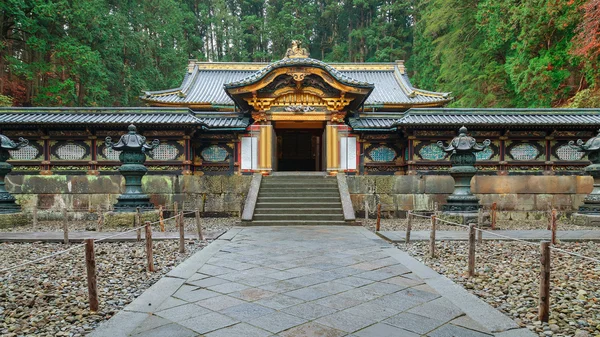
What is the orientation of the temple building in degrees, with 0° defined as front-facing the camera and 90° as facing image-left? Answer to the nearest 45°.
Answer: approximately 0°

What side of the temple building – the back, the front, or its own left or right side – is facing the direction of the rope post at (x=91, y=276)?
front

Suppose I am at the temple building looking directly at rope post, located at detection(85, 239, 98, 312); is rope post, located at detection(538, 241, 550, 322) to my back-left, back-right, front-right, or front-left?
front-left

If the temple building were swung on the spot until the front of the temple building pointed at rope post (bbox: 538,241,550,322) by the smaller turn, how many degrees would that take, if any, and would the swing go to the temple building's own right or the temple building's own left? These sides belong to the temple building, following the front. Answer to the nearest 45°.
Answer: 0° — it already faces it

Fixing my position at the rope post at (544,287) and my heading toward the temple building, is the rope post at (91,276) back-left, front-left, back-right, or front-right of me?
front-left
